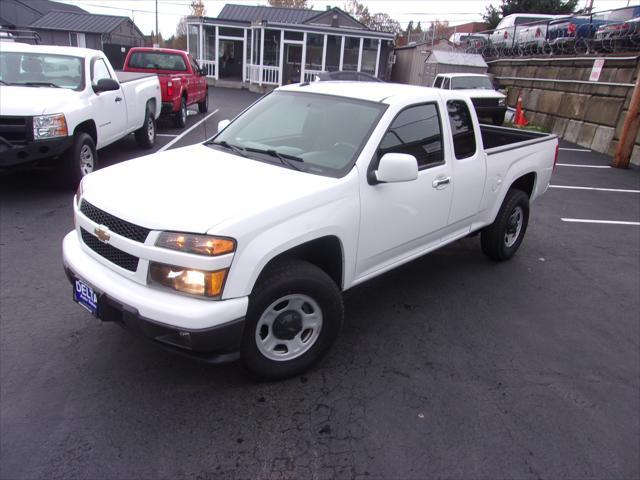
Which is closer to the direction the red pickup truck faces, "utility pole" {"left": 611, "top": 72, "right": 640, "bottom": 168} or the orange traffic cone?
the orange traffic cone

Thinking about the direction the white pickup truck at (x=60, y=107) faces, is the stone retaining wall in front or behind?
behind

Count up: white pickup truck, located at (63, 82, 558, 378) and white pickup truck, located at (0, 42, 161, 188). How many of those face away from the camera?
0

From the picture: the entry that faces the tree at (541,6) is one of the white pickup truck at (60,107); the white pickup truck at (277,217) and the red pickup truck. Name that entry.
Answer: the red pickup truck

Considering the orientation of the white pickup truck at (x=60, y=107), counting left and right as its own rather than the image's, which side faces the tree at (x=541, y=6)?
back

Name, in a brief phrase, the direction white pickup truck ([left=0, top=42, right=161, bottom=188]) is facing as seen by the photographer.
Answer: facing the viewer and to the left of the viewer

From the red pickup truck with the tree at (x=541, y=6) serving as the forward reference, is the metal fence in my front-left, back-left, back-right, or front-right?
front-right

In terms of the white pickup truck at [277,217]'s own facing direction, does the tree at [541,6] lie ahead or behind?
behind

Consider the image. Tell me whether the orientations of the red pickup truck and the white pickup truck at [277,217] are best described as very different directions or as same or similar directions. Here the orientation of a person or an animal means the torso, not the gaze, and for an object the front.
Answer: very different directions

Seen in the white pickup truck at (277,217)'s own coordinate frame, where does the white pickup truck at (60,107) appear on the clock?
the white pickup truck at (60,107) is roughly at 3 o'clock from the white pickup truck at (277,217).

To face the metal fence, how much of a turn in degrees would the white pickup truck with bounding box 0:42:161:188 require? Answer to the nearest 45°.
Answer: approximately 135° to its left
